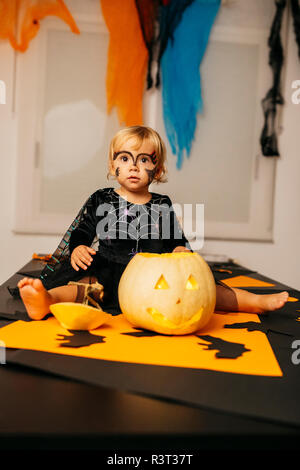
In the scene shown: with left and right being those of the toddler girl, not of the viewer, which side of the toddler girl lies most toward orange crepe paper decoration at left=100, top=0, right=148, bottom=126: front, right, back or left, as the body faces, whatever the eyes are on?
back

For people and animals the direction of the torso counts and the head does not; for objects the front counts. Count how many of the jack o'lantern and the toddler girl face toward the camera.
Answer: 2

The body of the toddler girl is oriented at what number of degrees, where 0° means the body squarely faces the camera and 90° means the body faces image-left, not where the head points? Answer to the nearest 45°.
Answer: approximately 0°
